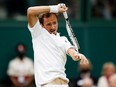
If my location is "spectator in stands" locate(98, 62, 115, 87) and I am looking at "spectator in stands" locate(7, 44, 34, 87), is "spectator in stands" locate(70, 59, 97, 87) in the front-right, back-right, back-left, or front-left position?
front-right

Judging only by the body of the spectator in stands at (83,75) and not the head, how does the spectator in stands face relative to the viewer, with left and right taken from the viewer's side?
facing the viewer

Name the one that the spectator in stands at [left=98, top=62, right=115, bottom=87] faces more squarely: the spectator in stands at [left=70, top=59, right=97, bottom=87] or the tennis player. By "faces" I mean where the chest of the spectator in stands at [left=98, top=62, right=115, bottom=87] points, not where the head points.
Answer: the tennis player

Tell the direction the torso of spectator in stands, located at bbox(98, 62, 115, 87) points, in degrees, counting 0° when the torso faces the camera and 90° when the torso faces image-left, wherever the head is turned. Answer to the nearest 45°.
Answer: approximately 315°

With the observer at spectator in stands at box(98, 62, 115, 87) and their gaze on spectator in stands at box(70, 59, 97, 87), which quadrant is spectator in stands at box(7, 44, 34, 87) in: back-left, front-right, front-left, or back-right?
front-left

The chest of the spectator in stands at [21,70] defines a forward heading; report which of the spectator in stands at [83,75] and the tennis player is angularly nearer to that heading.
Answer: the tennis player

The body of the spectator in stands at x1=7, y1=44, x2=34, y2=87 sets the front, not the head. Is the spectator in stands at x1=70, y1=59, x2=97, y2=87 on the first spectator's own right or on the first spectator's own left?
on the first spectator's own left

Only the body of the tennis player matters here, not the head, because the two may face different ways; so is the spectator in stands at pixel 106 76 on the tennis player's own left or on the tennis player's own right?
on the tennis player's own left

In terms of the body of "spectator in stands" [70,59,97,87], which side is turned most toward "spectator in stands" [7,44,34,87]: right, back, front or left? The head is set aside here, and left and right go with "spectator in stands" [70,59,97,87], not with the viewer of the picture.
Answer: right

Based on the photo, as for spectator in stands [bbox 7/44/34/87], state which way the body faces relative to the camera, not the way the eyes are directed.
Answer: toward the camera

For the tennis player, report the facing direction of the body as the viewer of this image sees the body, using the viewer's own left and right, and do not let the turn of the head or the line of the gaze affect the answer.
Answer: facing the viewer and to the right of the viewer

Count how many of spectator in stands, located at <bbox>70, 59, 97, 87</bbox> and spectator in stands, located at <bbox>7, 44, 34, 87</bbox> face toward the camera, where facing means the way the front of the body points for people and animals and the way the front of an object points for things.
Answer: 2

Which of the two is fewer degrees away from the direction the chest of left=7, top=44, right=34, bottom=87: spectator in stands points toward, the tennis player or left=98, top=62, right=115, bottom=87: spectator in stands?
the tennis player
